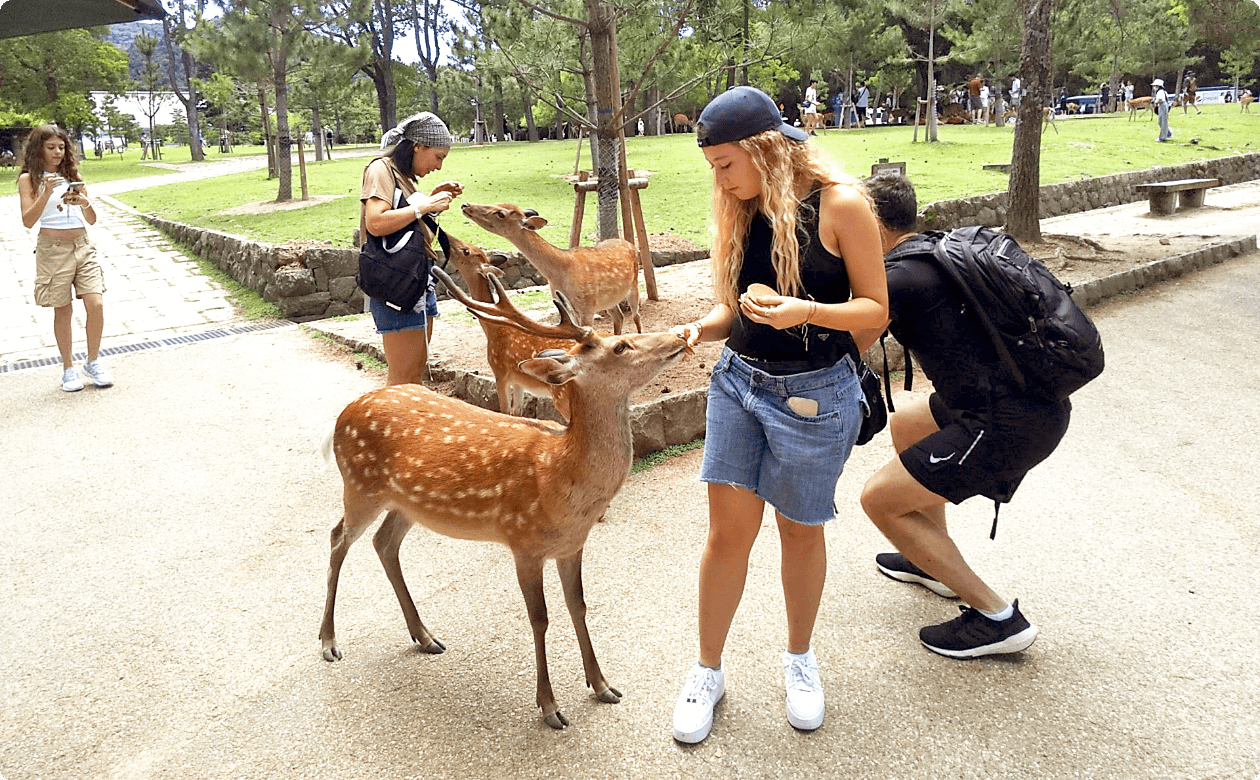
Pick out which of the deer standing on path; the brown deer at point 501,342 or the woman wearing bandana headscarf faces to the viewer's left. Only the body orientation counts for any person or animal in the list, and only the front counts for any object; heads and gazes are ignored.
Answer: the brown deer

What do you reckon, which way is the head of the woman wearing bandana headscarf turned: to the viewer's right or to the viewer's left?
to the viewer's right

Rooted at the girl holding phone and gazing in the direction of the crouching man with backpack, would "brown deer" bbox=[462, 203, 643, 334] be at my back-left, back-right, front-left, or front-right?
front-left

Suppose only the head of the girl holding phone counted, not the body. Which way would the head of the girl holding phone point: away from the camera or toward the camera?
toward the camera

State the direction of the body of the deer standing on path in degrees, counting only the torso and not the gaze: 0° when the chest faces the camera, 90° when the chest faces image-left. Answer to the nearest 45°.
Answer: approximately 315°

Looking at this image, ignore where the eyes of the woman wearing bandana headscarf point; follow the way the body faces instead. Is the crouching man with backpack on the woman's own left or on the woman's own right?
on the woman's own right

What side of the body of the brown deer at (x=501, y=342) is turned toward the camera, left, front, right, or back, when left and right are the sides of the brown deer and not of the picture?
left

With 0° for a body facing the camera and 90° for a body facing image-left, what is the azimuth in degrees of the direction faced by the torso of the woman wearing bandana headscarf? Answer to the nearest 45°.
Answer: approximately 270°

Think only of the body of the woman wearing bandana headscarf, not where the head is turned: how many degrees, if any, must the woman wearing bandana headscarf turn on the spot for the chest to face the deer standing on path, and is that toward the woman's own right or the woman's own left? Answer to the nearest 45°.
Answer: approximately 90° to the woman's own right

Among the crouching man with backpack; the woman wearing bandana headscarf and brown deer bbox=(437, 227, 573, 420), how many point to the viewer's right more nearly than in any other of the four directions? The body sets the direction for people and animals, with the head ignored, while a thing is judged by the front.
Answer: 1

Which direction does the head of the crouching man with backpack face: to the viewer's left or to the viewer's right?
to the viewer's left

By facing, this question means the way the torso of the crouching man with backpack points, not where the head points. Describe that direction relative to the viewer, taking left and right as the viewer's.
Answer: facing to the left of the viewer
